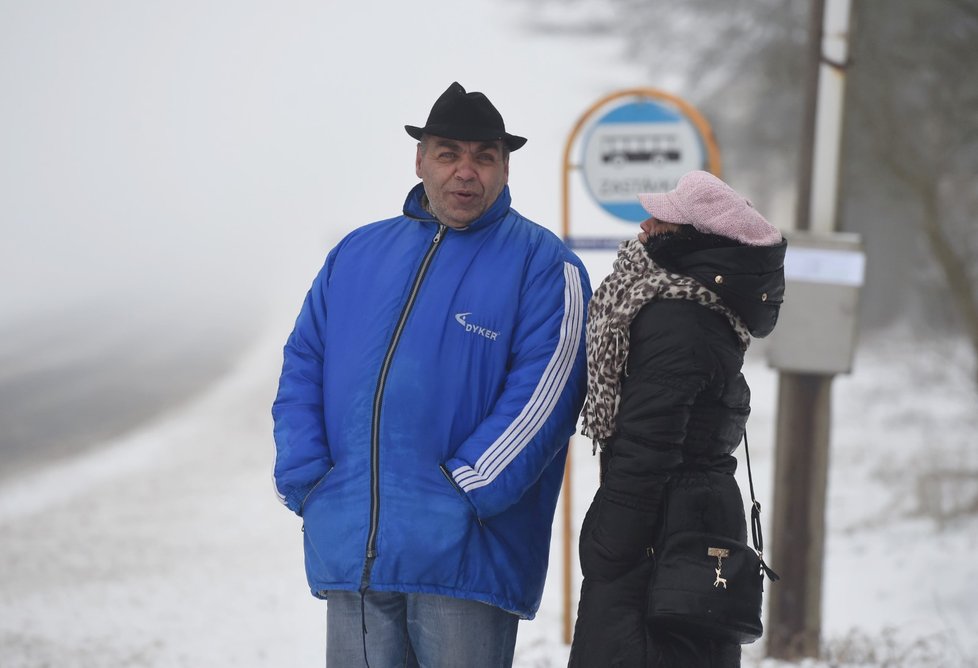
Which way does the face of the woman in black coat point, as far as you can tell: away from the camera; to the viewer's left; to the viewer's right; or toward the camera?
to the viewer's left

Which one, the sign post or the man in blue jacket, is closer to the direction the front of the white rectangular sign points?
the man in blue jacket

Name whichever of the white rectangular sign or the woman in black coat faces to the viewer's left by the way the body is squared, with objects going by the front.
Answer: the woman in black coat

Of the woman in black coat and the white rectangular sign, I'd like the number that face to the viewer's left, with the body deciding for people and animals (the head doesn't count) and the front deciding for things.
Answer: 1

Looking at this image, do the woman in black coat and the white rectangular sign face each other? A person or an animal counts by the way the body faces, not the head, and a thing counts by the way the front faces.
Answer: no

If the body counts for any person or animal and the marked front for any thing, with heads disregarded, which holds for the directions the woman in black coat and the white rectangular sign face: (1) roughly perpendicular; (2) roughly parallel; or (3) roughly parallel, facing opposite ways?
roughly perpendicular

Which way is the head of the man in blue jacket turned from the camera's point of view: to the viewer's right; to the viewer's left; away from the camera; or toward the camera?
toward the camera

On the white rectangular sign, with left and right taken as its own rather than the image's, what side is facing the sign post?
right

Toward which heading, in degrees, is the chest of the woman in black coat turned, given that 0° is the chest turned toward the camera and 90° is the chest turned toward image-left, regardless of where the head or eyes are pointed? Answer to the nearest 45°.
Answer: approximately 90°

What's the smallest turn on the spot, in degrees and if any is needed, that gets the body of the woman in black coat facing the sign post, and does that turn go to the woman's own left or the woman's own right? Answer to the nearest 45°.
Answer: approximately 90° to the woman's own right

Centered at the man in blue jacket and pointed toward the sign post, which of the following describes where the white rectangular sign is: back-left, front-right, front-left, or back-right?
front-right

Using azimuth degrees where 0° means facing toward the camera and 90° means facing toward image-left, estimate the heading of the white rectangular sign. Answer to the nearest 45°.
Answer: approximately 0°

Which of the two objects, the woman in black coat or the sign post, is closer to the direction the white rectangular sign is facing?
the woman in black coat

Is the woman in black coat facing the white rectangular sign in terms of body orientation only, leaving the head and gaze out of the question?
no
